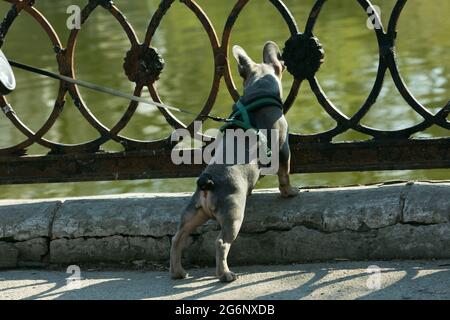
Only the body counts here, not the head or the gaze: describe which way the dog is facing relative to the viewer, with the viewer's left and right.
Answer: facing away from the viewer and to the right of the viewer
